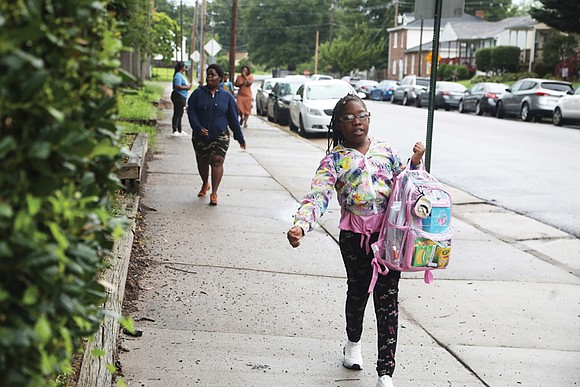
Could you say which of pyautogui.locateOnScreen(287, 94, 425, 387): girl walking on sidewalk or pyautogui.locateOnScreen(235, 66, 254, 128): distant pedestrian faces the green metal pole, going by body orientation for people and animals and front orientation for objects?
the distant pedestrian

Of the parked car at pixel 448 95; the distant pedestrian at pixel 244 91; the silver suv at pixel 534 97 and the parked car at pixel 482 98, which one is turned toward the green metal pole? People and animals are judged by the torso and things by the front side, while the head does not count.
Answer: the distant pedestrian

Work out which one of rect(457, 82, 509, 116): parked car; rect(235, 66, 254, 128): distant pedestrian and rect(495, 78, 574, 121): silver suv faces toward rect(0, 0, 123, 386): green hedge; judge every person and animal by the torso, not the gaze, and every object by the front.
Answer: the distant pedestrian

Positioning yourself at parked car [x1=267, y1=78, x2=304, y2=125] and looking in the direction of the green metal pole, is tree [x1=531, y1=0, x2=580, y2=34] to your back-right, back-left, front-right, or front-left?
back-left

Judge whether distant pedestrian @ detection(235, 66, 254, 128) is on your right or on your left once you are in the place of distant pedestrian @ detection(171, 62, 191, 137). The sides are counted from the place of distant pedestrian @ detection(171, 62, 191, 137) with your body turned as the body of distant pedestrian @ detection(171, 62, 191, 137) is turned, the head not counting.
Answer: on your left

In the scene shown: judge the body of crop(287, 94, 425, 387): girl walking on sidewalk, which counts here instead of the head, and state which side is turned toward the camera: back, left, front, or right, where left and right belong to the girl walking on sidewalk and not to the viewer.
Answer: front
